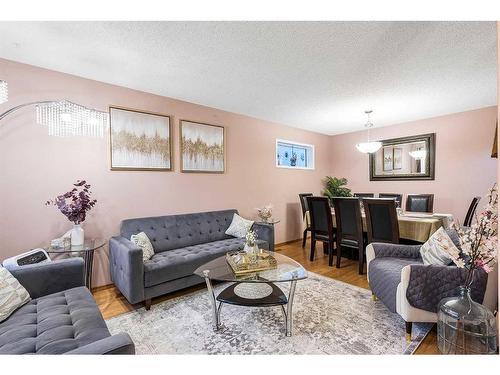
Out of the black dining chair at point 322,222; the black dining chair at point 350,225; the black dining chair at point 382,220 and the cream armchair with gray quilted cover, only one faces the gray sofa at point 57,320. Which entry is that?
the cream armchair with gray quilted cover

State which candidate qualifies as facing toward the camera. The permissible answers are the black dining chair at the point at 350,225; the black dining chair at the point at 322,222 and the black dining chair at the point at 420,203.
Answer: the black dining chair at the point at 420,203

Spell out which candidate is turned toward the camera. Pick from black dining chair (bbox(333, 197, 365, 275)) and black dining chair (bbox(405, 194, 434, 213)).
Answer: black dining chair (bbox(405, 194, 434, 213))

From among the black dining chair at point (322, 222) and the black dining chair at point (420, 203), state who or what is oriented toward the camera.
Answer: the black dining chair at point (420, 203)

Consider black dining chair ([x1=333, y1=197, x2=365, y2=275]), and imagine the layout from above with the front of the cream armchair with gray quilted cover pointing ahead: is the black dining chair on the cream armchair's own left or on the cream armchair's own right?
on the cream armchair's own right

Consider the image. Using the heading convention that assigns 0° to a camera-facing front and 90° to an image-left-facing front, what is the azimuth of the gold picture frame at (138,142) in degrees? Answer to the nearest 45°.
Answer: approximately 315°

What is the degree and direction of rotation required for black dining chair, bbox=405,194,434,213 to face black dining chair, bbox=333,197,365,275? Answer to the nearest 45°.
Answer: approximately 45° to its right

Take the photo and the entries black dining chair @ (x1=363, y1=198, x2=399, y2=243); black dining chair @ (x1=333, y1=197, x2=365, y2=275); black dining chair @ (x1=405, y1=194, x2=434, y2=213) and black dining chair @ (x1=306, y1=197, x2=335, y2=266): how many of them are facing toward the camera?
1

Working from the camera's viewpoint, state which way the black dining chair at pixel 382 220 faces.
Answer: facing away from the viewer and to the right of the viewer

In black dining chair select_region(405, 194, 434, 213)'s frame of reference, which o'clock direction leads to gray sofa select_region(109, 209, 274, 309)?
The gray sofa is roughly at 1 o'clock from the black dining chair.

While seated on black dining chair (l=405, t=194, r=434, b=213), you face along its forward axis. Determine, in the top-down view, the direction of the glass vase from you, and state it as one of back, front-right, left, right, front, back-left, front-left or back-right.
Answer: front

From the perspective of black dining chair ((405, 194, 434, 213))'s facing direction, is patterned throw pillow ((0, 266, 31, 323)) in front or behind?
in front

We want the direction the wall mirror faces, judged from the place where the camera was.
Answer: facing the viewer and to the left of the viewer

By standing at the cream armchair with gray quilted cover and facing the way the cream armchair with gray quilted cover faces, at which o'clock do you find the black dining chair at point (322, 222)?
The black dining chair is roughly at 3 o'clock from the cream armchair with gray quilted cover.

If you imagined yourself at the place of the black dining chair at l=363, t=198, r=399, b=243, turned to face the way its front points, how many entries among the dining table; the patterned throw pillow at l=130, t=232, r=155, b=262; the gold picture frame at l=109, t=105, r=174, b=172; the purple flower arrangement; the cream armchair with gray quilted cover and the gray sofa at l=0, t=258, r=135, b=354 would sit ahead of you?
1

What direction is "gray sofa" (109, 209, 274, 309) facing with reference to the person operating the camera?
facing the viewer and to the right of the viewer

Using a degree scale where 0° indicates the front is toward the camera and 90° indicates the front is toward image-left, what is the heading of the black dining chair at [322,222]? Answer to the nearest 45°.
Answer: approximately 225°

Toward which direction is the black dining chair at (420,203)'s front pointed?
toward the camera

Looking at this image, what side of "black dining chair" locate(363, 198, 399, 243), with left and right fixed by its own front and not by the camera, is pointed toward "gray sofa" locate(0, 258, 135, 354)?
back
